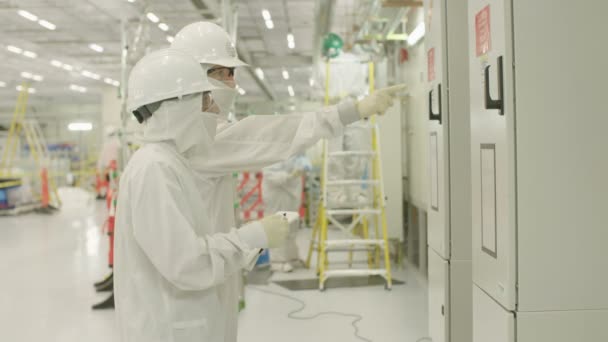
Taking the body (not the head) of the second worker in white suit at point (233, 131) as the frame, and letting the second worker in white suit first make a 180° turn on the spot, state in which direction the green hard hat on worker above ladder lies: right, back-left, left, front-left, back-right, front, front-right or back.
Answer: right

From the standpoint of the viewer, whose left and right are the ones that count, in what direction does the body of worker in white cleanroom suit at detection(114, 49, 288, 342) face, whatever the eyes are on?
facing to the right of the viewer

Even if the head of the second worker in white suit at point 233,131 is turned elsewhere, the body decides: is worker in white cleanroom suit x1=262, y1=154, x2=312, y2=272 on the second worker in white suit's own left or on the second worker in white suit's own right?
on the second worker in white suit's own left

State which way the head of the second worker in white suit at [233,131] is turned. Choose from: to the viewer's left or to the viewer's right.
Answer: to the viewer's right

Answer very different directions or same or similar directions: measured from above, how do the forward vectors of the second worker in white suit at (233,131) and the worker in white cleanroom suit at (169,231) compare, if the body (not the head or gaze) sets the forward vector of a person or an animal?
same or similar directions

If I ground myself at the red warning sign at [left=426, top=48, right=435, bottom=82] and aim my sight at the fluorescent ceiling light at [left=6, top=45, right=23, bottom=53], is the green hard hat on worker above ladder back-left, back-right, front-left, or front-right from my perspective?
front-right

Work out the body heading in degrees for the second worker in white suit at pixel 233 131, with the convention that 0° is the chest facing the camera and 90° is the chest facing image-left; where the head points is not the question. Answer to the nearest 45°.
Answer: approximately 270°

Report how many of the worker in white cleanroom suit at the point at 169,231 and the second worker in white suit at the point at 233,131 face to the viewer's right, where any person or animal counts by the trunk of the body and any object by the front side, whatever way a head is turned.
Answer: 2

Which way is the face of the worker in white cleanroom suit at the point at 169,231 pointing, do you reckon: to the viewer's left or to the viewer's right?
to the viewer's right

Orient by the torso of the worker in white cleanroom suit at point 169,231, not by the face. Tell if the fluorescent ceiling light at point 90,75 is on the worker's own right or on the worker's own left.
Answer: on the worker's own left

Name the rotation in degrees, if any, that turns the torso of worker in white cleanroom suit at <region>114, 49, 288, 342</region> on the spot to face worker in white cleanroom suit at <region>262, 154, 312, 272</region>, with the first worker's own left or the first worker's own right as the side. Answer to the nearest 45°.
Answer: approximately 90° to the first worker's own left
